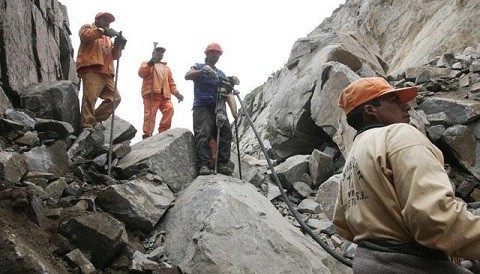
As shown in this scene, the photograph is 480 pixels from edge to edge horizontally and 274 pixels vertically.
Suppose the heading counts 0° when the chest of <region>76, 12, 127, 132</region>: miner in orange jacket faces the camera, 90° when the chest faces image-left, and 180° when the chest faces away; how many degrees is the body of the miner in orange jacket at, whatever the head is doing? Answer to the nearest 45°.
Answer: approximately 315°

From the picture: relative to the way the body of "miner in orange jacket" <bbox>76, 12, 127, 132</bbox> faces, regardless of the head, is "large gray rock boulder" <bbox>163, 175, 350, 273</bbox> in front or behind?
in front

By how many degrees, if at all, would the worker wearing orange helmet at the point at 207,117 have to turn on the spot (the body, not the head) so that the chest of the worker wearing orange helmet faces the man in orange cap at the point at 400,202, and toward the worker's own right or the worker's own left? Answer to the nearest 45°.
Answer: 0° — they already face them

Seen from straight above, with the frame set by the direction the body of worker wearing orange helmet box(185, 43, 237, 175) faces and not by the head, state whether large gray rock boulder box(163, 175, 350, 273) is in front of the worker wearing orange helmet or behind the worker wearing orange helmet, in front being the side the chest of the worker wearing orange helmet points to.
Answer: in front

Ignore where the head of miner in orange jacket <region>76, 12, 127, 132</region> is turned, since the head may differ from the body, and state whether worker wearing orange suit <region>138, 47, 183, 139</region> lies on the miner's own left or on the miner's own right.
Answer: on the miner's own left

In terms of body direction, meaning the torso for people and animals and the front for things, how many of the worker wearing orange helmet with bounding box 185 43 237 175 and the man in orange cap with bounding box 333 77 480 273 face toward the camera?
1
